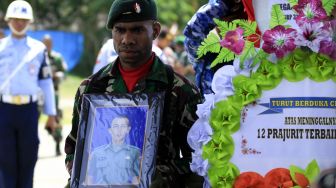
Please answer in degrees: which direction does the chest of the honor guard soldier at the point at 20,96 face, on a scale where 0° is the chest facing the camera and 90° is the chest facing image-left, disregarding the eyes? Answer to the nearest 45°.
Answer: approximately 0°

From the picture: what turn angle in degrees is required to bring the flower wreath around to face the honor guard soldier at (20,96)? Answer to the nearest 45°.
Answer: approximately 135° to its right

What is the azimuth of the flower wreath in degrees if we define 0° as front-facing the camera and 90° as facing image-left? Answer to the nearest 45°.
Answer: approximately 0°

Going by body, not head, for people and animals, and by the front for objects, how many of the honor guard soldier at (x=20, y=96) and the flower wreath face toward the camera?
2
